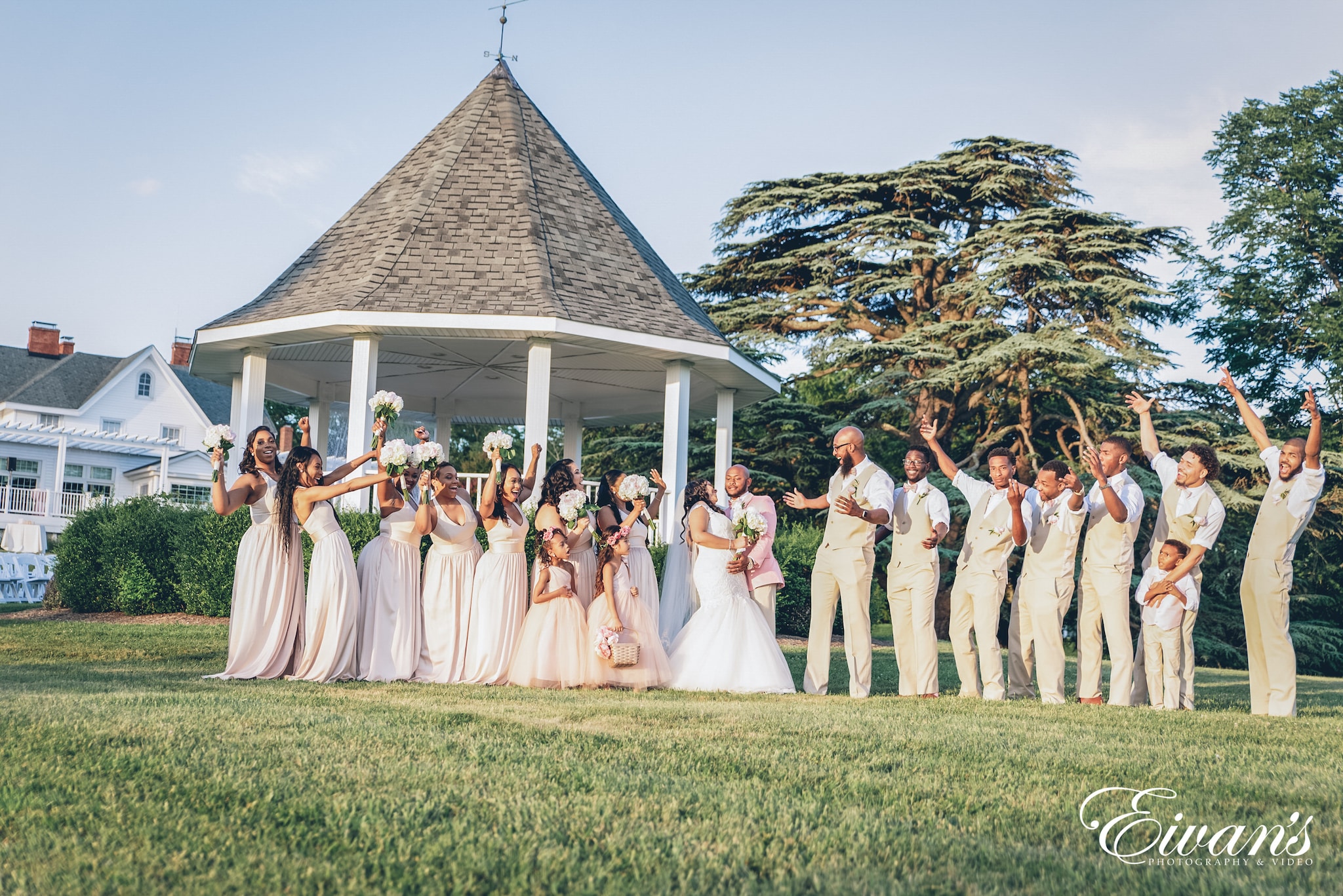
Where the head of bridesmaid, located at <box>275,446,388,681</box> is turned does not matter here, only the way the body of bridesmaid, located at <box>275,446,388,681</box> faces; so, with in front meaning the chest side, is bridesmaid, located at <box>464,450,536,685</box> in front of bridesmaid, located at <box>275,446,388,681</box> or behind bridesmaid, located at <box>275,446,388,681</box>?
in front

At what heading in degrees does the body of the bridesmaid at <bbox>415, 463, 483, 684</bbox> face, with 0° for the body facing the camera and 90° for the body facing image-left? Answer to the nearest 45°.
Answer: approximately 315°

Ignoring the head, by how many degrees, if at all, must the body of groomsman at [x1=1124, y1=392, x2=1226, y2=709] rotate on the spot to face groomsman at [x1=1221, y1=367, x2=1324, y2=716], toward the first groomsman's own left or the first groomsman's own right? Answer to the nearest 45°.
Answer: approximately 90° to the first groomsman's own left

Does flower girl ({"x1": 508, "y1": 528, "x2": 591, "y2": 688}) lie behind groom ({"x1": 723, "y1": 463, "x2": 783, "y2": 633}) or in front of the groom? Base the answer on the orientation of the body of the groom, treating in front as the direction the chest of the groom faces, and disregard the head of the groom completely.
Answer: in front

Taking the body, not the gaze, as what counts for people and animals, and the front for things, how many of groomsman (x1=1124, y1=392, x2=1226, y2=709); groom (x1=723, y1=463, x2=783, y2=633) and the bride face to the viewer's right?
1

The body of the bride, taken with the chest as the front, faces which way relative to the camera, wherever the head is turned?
to the viewer's right

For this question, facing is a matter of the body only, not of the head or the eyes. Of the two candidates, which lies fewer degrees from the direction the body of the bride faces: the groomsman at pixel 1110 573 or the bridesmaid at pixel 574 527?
the groomsman

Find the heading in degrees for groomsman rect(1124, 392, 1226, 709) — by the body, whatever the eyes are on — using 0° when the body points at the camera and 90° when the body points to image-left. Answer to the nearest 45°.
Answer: approximately 45°
